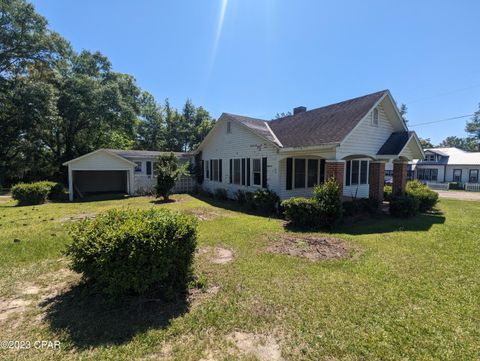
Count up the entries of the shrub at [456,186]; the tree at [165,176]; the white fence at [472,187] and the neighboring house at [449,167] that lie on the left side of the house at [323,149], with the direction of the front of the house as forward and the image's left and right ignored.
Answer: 3

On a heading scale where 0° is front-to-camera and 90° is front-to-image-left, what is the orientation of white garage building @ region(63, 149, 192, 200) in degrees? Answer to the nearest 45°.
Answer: approximately 0°

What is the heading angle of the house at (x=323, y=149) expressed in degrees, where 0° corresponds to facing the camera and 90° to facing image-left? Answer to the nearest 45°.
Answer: approximately 315°

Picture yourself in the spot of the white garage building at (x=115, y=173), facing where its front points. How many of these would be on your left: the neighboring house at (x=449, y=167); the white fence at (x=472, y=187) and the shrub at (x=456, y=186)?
3

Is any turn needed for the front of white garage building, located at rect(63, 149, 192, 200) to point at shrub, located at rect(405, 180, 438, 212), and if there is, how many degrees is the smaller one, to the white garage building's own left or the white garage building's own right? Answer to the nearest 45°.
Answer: approximately 45° to the white garage building's own left

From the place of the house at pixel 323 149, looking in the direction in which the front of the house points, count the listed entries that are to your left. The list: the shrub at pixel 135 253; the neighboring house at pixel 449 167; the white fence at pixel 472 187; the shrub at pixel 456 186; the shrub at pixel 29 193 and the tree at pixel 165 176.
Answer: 3

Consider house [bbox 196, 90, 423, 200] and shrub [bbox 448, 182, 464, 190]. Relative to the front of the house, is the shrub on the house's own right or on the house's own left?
on the house's own left

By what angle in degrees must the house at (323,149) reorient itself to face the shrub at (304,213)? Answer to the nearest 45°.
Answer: approximately 45° to its right

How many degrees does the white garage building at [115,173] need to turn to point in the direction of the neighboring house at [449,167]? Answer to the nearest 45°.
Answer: approximately 90° to its left

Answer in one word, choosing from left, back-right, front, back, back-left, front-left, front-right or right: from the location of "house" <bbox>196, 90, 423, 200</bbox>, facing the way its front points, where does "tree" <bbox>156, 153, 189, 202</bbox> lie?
back-right

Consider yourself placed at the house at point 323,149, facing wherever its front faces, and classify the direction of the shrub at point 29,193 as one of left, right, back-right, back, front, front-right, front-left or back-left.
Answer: back-right

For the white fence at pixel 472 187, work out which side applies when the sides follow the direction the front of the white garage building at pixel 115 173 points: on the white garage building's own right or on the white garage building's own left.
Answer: on the white garage building's own left
